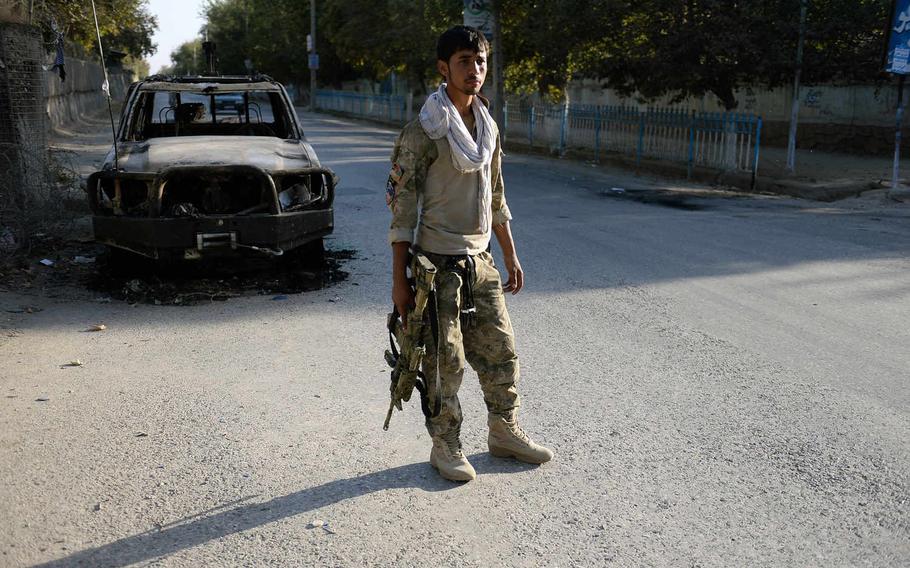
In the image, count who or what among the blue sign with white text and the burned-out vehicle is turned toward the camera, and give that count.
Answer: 2

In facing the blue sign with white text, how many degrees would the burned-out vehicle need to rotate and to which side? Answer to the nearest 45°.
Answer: approximately 90° to its left

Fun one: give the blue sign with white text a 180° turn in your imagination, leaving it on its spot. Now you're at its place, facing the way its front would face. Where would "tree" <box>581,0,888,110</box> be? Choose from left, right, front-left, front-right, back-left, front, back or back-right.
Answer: front-left

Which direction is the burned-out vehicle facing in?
toward the camera

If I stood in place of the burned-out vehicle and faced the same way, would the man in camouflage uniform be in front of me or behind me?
in front

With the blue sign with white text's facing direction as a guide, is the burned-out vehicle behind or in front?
in front

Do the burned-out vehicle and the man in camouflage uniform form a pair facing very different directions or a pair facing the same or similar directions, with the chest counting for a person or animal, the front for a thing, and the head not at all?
same or similar directions

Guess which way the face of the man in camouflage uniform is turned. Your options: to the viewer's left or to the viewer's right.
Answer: to the viewer's right

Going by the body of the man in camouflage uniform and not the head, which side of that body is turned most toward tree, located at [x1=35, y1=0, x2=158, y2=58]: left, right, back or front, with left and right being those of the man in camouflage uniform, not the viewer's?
back

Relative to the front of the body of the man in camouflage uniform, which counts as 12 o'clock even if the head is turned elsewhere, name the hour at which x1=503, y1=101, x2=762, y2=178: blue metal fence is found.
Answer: The blue metal fence is roughly at 8 o'clock from the man in camouflage uniform.

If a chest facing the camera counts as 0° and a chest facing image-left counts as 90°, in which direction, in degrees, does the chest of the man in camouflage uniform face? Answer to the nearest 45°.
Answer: approximately 315°

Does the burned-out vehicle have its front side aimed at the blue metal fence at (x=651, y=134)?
no

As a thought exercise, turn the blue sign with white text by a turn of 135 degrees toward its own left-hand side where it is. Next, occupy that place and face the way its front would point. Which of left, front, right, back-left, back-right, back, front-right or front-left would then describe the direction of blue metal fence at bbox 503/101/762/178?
left

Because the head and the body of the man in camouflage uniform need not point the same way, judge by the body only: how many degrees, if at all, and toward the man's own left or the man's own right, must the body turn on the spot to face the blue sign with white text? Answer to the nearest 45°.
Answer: approximately 90° to the man's own left

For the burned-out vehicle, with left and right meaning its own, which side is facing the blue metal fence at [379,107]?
back

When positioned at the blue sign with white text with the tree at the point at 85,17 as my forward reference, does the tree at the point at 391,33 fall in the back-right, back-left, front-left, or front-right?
front-right
